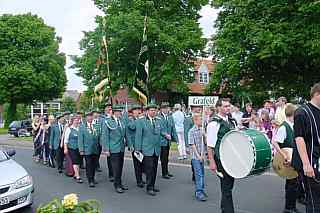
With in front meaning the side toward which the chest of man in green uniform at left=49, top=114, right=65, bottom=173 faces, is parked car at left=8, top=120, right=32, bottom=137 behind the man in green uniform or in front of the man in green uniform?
behind

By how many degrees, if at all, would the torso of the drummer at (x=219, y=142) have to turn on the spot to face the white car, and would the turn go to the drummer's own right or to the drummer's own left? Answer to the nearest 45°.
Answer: approximately 135° to the drummer's own right

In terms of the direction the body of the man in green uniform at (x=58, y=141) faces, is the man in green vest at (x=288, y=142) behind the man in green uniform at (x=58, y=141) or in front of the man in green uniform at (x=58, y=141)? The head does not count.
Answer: in front

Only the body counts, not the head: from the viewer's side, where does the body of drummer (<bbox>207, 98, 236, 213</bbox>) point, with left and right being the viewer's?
facing the viewer and to the right of the viewer

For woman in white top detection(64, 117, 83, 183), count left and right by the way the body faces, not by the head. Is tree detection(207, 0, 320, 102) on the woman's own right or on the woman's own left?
on the woman's own left

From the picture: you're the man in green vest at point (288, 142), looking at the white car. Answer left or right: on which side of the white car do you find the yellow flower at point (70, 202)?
left

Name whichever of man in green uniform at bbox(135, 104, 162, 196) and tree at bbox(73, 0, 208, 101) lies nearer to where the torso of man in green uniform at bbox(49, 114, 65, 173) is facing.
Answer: the man in green uniform

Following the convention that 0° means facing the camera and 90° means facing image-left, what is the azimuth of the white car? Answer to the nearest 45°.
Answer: approximately 315°

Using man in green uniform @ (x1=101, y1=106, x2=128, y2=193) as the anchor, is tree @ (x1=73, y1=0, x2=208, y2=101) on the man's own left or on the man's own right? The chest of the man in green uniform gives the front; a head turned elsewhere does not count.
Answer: on the man's own left

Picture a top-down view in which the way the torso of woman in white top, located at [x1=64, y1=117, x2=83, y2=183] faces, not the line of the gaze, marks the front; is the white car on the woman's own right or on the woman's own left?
on the woman's own right
